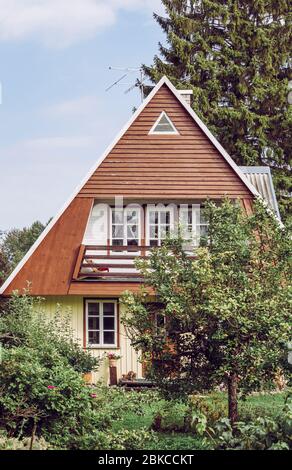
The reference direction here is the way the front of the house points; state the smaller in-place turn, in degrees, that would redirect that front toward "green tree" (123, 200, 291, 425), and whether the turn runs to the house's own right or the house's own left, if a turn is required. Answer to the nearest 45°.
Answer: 0° — it already faces it

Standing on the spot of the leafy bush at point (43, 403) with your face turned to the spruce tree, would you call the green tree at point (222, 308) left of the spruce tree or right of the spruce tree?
right

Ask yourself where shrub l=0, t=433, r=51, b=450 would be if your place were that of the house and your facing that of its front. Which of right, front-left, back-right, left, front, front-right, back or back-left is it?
front

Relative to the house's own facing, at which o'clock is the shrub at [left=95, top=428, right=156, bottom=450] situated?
The shrub is roughly at 12 o'clock from the house.

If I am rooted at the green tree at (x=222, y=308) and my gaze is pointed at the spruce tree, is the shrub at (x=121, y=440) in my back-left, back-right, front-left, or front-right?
back-left

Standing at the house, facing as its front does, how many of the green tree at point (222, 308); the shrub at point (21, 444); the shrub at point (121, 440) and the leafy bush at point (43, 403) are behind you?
0

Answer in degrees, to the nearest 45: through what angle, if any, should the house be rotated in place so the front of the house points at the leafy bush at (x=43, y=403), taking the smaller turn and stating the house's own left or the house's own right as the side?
0° — it already faces it

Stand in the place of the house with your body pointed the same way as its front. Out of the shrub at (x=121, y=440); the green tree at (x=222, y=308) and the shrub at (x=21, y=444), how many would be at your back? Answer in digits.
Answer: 0

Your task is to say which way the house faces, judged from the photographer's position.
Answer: facing the viewer
